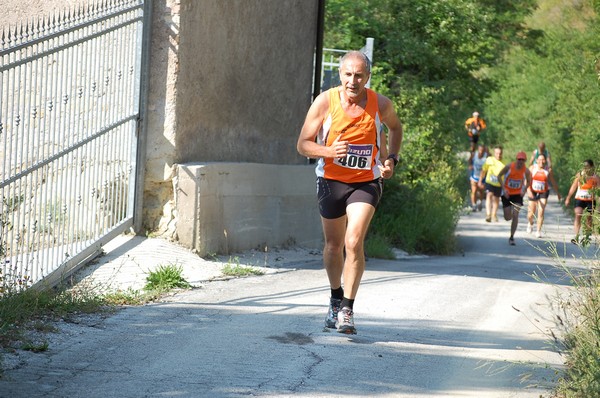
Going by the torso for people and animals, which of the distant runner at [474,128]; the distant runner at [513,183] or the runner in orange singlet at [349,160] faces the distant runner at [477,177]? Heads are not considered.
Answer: the distant runner at [474,128]

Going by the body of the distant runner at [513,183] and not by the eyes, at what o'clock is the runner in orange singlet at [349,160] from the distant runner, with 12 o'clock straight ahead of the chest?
The runner in orange singlet is roughly at 12 o'clock from the distant runner.

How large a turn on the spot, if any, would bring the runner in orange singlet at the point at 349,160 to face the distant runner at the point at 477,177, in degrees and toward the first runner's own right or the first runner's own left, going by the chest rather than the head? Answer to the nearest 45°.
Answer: approximately 180°

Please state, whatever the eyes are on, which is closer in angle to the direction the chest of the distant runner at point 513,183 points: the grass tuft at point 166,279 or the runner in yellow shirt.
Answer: the grass tuft

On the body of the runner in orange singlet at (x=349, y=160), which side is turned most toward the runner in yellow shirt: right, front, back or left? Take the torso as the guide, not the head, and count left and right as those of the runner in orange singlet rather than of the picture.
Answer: back
